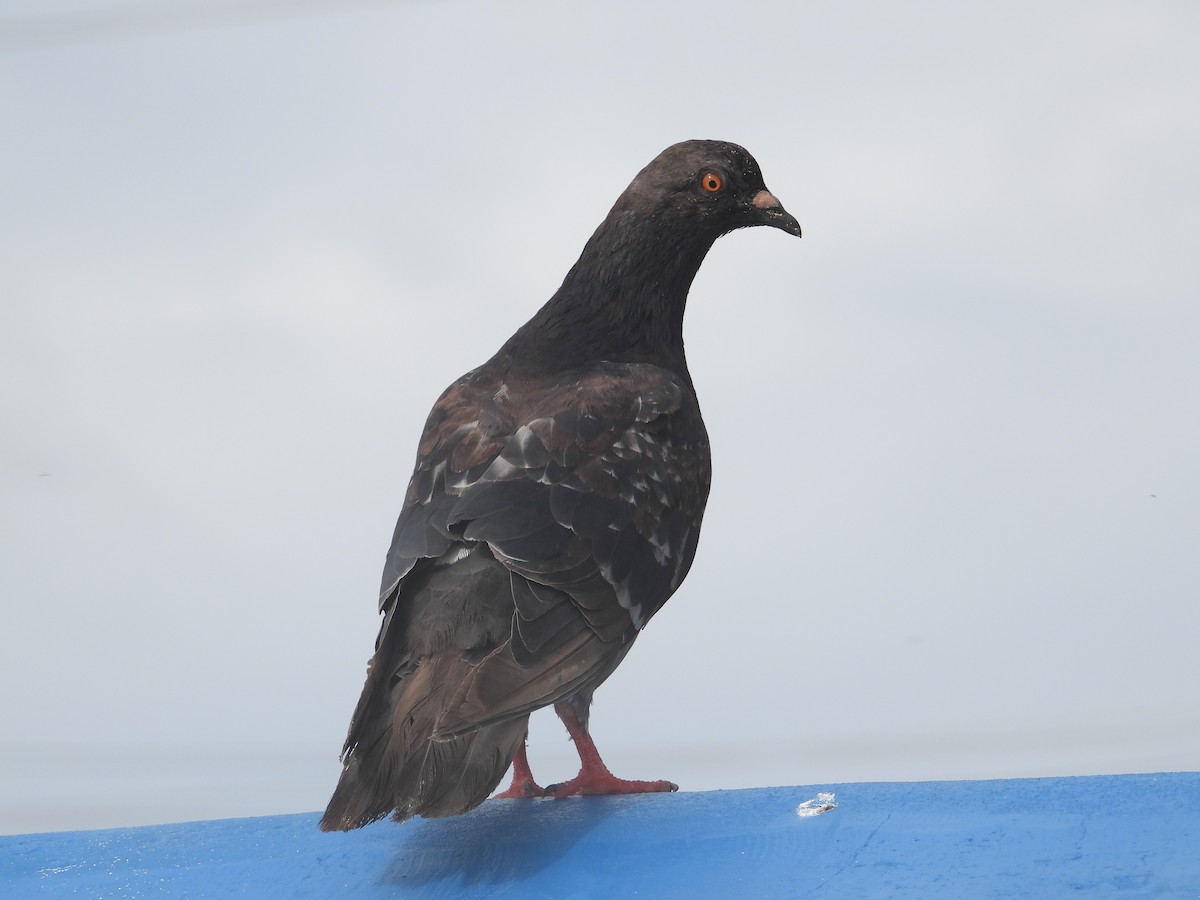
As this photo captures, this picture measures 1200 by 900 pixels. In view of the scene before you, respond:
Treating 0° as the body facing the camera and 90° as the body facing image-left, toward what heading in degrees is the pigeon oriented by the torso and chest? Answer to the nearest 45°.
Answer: approximately 225°
